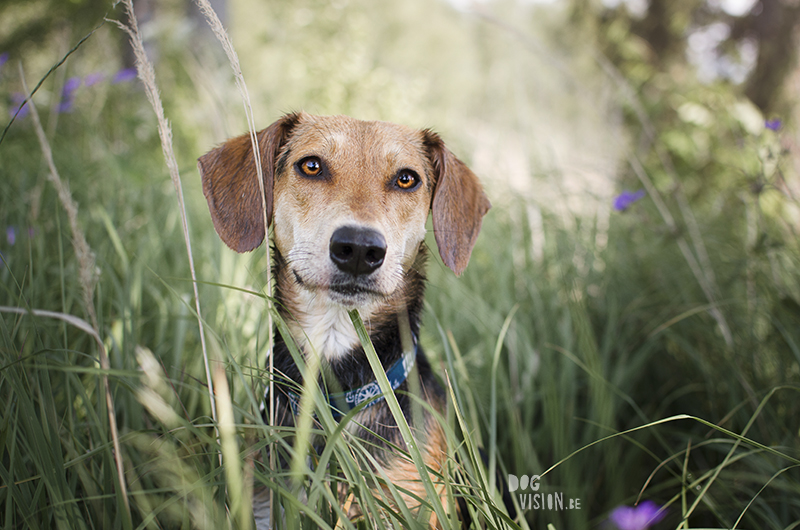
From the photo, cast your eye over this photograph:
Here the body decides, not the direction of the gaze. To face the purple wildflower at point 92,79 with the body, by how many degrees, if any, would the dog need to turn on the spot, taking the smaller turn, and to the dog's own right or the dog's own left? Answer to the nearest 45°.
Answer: approximately 135° to the dog's own right

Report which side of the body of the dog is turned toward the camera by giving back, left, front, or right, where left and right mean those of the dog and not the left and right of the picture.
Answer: front

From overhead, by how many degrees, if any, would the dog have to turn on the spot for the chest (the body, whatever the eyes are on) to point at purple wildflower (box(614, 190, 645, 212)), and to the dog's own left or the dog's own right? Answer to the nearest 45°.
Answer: approximately 135° to the dog's own left
